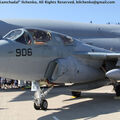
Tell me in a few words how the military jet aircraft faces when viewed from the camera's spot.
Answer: facing the viewer and to the left of the viewer
